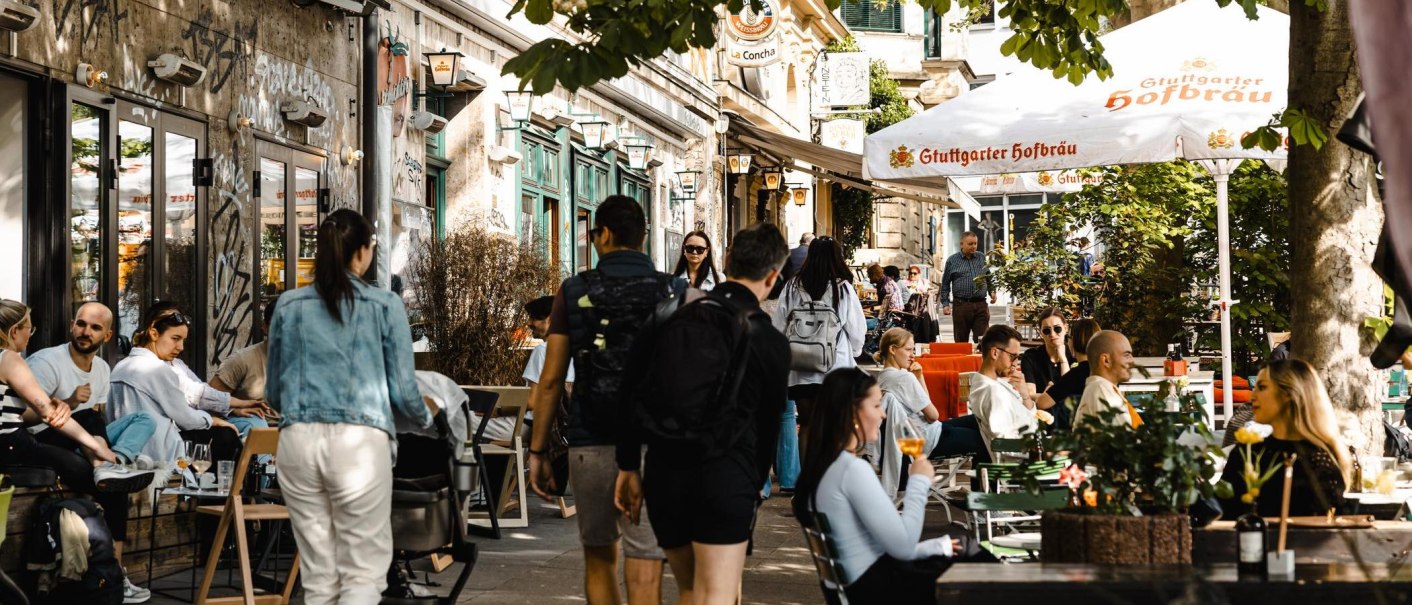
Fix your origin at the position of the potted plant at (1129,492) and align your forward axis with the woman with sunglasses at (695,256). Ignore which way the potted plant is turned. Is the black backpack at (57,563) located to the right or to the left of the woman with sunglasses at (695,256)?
left

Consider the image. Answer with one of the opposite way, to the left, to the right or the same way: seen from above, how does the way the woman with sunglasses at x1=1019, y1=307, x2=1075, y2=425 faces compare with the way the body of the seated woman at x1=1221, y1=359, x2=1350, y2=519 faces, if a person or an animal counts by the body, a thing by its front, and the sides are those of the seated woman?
to the left

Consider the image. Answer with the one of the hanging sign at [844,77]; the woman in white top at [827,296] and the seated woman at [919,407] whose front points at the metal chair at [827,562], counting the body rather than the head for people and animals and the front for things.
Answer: the hanging sign

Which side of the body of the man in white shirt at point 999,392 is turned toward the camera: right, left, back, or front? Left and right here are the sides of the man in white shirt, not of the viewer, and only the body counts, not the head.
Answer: right

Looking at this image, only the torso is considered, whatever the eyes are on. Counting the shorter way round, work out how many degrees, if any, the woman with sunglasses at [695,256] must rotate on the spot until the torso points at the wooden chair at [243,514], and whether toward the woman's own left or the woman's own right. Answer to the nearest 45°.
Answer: approximately 45° to the woman's own right

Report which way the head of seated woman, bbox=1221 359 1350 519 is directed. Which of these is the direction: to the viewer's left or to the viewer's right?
to the viewer's left
